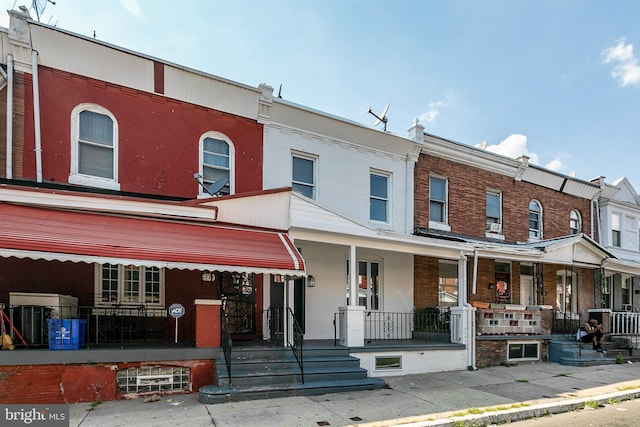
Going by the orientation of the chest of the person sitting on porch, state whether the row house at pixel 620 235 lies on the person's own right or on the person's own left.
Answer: on the person's own left

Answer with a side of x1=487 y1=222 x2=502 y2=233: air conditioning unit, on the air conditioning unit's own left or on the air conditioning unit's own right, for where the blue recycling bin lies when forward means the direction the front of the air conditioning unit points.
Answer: on the air conditioning unit's own right

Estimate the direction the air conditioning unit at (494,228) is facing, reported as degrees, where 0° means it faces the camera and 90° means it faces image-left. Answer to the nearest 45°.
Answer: approximately 315°

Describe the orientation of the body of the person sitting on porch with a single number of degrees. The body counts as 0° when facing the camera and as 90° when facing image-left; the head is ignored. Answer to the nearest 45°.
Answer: approximately 315°

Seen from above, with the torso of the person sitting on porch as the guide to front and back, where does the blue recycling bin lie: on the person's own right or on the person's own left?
on the person's own right

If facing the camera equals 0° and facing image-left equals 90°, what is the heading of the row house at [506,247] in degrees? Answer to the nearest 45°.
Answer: approximately 315°

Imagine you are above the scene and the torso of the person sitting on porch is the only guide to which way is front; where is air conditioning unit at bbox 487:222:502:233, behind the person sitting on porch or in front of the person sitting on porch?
behind

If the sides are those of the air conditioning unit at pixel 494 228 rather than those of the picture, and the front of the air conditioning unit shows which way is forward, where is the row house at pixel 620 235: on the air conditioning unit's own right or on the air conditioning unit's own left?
on the air conditioning unit's own left
